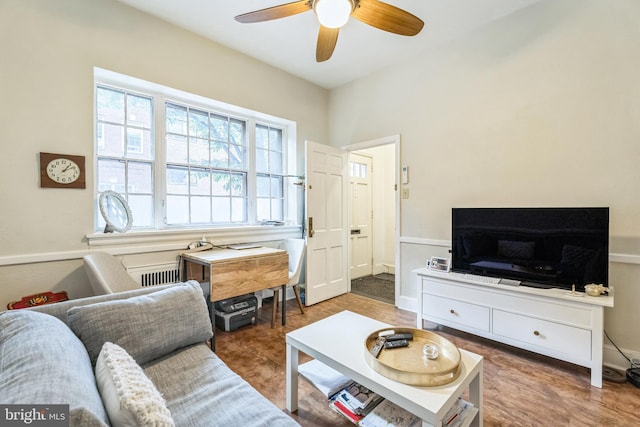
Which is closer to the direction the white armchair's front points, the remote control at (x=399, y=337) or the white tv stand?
the remote control

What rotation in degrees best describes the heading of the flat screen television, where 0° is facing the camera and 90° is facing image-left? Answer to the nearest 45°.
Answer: approximately 45°

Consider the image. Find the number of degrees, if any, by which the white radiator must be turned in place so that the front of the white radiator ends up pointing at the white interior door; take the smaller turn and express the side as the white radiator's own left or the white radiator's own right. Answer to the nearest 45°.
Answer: approximately 45° to the white radiator's own left

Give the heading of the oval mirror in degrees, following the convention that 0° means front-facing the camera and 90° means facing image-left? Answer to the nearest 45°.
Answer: approximately 315°

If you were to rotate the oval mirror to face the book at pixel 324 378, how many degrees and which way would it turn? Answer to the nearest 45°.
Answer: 0° — it already faces it

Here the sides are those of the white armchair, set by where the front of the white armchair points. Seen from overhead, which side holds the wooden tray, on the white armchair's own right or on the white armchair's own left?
on the white armchair's own left

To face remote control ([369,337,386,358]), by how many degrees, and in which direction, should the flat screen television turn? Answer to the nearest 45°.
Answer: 0° — it already faces it

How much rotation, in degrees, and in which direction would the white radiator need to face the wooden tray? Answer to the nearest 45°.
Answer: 0° — it already faces it
